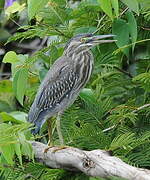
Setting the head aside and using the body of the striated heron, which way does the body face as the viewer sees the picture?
to the viewer's right
